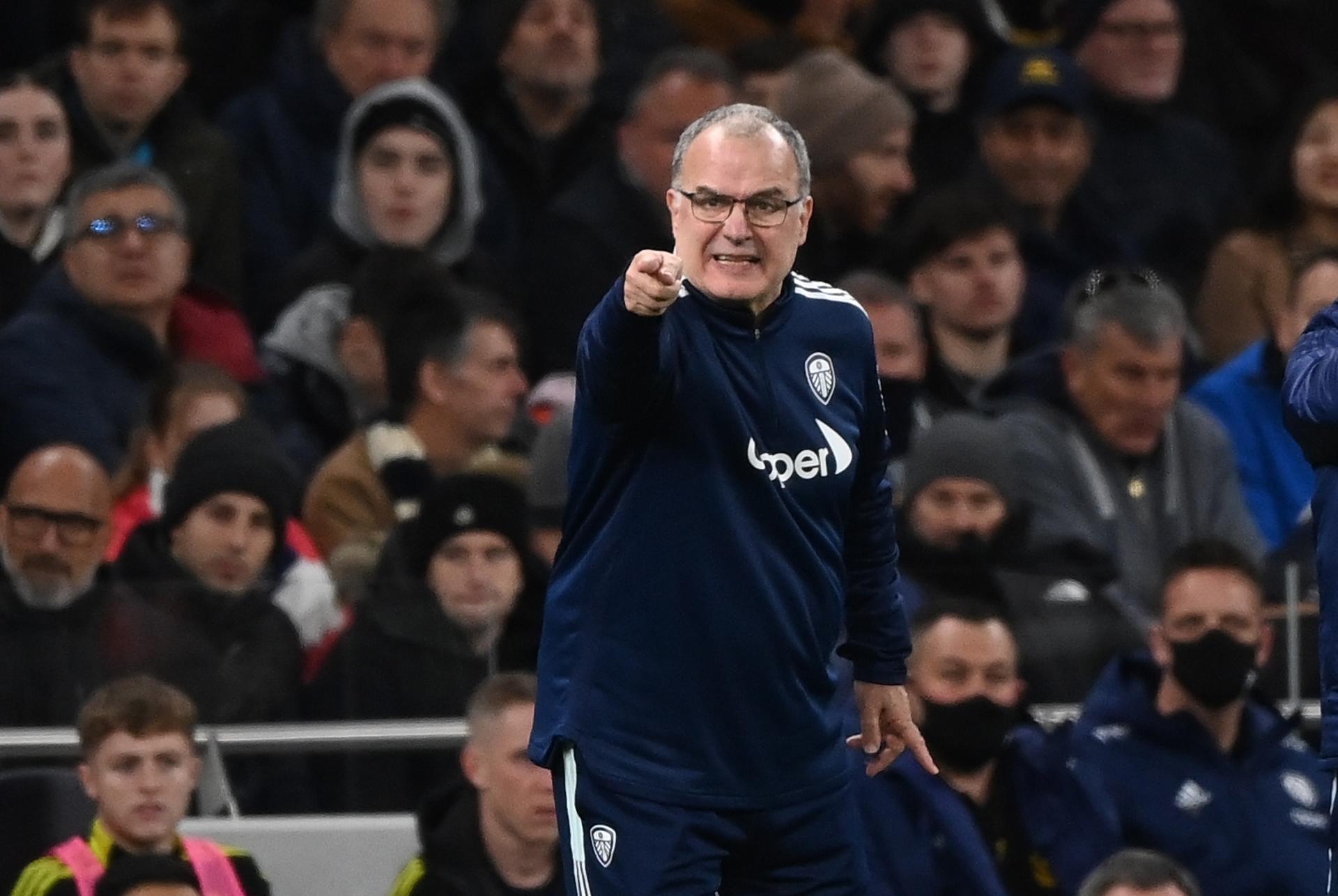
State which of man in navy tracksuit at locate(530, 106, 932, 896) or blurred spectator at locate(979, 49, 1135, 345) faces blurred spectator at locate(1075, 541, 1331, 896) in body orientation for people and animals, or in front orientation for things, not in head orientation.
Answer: blurred spectator at locate(979, 49, 1135, 345)

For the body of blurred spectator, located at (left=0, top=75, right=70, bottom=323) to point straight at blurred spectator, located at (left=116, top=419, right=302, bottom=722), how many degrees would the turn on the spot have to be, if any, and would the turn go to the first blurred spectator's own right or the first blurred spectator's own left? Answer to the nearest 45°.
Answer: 0° — they already face them

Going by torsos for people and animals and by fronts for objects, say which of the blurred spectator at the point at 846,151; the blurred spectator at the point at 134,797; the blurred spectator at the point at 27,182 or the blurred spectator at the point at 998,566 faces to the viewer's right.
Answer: the blurred spectator at the point at 846,151

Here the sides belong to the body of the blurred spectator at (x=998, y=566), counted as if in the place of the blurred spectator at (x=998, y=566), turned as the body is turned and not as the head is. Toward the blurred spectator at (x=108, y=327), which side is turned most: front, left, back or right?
right

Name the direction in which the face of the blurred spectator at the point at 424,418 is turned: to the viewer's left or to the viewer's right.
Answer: to the viewer's right

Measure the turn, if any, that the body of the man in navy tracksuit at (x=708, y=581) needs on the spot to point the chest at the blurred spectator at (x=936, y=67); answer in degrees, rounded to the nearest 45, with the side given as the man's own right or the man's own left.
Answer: approximately 180°

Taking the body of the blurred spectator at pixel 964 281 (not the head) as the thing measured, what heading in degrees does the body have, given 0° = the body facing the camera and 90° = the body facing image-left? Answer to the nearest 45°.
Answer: approximately 315°
